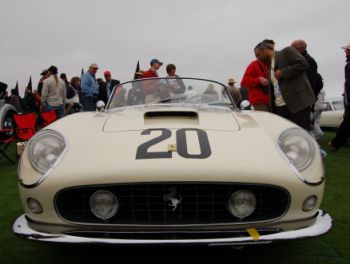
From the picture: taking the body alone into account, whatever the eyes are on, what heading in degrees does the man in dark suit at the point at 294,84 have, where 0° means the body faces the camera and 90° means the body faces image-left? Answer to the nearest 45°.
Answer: approximately 90°

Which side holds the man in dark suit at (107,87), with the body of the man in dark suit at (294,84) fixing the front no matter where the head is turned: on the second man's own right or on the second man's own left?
on the second man's own right

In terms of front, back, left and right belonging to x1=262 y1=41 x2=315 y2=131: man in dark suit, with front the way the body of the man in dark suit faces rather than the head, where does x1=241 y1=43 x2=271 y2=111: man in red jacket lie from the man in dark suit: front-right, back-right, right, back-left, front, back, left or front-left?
front-right

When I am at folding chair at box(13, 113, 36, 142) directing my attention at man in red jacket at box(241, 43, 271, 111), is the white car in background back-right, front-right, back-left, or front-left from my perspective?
front-left

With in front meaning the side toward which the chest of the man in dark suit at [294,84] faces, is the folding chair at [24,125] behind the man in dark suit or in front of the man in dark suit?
in front

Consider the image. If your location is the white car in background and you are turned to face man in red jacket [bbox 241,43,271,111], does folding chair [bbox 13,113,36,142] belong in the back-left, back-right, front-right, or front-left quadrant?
front-right

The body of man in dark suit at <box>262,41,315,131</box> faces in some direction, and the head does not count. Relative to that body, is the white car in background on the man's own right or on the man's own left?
on the man's own right

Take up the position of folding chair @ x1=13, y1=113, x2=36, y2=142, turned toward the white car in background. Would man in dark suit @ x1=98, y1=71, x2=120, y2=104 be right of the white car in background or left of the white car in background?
left
